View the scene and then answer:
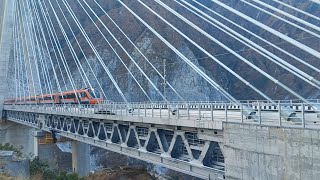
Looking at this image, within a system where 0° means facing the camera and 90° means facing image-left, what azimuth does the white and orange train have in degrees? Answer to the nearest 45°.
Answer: approximately 315°
